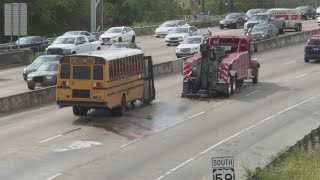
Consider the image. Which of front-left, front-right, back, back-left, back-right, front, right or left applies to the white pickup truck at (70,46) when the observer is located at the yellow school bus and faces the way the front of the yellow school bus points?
front-left

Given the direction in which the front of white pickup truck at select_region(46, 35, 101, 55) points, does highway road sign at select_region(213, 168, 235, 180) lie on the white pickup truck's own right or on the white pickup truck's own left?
on the white pickup truck's own left

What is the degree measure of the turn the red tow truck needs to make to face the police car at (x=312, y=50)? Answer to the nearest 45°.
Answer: approximately 45° to its left

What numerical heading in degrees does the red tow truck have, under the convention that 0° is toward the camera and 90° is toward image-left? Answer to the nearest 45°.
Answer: approximately 225°

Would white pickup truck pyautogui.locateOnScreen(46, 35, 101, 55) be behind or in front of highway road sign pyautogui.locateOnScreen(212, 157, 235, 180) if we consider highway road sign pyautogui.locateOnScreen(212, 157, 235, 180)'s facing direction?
behind

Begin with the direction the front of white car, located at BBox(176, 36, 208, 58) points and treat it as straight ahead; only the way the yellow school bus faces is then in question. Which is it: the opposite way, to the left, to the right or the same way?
the opposite way

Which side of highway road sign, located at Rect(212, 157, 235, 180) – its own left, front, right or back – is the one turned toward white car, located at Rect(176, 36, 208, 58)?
back

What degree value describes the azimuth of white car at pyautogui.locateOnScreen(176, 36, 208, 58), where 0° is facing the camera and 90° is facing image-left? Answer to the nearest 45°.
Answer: approximately 45°

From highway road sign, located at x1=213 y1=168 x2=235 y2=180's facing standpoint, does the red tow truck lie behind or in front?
behind

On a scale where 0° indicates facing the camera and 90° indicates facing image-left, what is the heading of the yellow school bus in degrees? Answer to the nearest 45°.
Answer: approximately 225°
